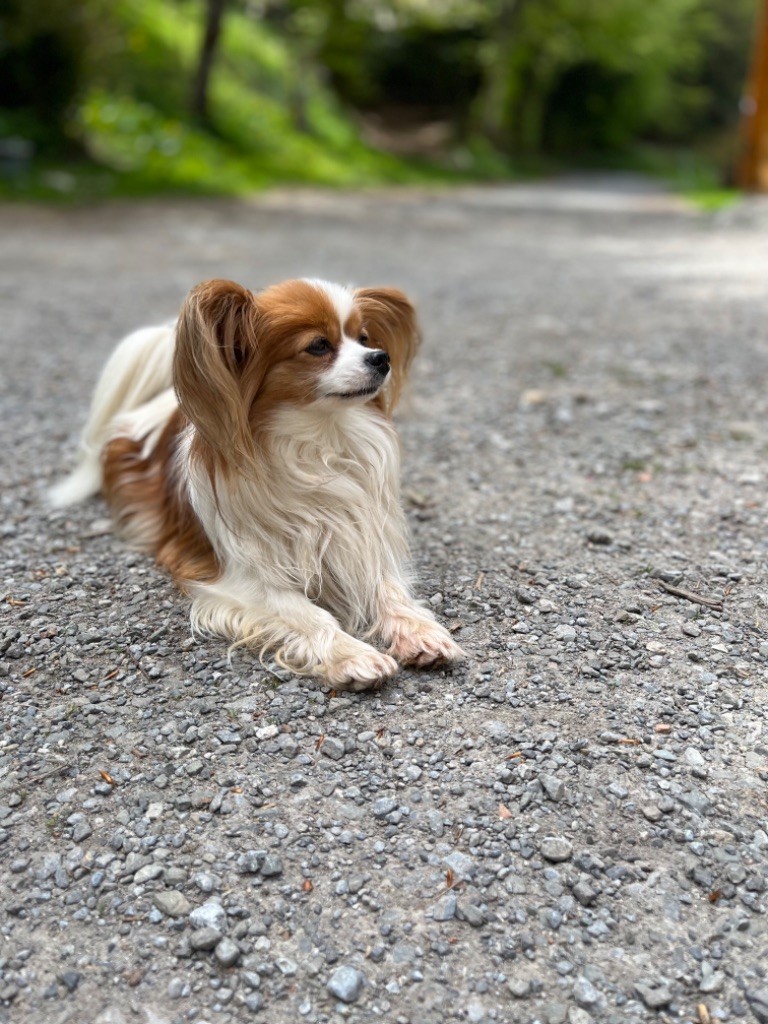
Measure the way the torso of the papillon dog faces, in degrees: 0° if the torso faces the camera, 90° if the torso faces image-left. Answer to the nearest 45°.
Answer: approximately 315°

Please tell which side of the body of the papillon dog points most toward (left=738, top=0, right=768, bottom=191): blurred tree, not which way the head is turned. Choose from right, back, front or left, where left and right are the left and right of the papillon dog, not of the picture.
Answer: left

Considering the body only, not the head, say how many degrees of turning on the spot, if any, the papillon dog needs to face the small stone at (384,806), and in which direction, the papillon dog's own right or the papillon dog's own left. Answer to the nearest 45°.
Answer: approximately 45° to the papillon dog's own right

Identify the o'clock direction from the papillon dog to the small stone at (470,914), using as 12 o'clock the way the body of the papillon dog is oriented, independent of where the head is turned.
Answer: The small stone is roughly at 1 o'clock from the papillon dog.

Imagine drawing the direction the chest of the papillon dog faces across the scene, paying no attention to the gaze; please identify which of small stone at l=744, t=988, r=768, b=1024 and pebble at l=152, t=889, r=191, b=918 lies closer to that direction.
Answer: the small stone

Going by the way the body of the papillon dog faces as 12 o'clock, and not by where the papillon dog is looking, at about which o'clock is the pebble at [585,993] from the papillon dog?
The pebble is roughly at 1 o'clock from the papillon dog.

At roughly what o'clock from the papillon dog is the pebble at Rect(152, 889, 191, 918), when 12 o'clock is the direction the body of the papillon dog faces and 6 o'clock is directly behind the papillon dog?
The pebble is roughly at 2 o'clock from the papillon dog.
